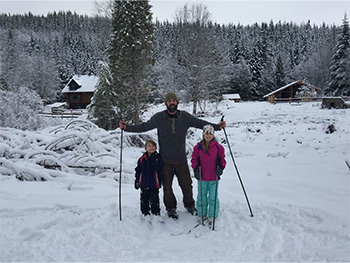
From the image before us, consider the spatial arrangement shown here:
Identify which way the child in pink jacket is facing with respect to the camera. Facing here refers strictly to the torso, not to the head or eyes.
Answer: toward the camera

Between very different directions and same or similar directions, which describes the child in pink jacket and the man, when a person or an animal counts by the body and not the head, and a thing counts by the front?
same or similar directions

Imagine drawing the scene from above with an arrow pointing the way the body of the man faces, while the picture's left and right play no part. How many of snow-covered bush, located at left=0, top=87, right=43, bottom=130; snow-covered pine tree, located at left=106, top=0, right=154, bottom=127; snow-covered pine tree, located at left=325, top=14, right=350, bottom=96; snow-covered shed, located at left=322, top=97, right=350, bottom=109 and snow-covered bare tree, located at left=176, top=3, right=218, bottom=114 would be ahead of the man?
0

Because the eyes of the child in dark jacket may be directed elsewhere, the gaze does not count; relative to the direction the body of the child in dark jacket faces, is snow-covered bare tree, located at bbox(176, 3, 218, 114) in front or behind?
behind

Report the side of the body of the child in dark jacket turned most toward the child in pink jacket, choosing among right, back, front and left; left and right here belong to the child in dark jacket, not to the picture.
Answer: left

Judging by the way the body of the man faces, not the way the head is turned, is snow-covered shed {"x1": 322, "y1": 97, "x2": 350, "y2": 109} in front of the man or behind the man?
behind

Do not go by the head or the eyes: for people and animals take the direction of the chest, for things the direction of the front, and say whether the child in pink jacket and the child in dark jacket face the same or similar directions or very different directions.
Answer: same or similar directions

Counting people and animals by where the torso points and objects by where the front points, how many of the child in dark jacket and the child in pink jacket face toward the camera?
2

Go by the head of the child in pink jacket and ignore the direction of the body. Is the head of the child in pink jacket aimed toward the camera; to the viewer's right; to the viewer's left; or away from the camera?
toward the camera

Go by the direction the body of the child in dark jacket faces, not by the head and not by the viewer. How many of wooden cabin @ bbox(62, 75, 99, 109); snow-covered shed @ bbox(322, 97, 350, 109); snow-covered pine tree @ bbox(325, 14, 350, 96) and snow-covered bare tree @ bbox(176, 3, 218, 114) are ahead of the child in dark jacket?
0

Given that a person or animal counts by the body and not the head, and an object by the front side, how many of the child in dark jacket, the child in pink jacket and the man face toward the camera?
3

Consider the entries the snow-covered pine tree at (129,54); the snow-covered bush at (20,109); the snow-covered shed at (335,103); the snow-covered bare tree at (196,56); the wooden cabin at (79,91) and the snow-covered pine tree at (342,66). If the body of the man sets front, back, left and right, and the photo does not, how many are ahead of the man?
0

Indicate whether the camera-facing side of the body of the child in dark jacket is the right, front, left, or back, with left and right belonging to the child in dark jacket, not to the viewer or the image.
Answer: front

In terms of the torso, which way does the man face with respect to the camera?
toward the camera

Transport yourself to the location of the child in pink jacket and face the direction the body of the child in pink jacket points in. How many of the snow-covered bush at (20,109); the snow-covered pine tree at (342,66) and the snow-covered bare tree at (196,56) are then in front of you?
0

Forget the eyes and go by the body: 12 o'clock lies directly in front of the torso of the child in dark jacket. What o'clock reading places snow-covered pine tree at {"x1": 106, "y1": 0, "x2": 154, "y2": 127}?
The snow-covered pine tree is roughly at 6 o'clock from the child in dark jacket.

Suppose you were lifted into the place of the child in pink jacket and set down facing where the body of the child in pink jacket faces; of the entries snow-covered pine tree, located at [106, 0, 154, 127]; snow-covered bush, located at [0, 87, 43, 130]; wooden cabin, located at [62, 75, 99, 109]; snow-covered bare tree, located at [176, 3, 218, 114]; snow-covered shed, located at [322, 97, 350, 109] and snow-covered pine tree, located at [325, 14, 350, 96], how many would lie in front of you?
0
